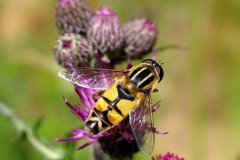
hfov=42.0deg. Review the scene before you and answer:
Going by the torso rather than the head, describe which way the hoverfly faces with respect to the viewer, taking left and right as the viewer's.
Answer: facing away from the viewer and to the right of the viewer
